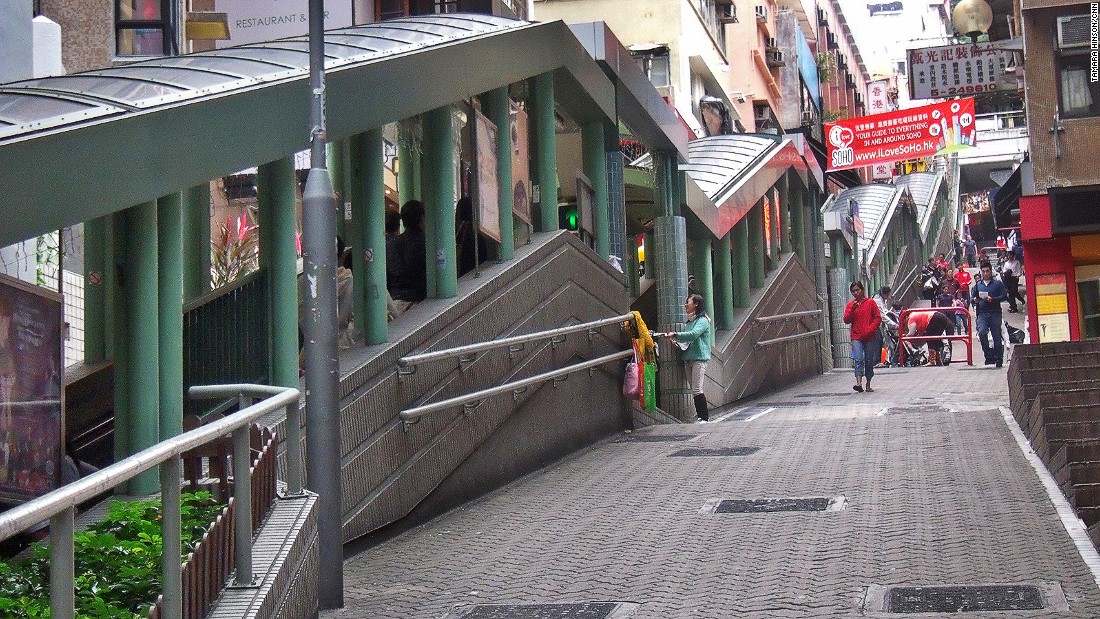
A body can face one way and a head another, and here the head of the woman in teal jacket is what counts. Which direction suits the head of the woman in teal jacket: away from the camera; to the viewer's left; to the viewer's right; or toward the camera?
to the viewer's left

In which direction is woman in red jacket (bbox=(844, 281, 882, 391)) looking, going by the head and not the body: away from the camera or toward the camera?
toward the camera

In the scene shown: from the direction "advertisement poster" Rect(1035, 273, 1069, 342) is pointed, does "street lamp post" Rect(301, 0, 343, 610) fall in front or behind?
in front

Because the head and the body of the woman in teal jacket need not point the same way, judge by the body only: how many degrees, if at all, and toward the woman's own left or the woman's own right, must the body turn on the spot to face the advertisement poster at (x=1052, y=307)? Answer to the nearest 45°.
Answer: approximately 135° to the woman's own right

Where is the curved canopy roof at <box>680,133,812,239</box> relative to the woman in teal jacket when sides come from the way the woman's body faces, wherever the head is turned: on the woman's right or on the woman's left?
on the woman's right

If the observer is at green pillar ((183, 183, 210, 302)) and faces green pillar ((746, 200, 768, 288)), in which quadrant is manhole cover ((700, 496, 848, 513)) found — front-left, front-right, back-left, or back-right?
front-right

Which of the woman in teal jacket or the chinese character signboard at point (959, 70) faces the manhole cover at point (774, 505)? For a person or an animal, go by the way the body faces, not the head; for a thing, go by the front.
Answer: the chinese character signboard

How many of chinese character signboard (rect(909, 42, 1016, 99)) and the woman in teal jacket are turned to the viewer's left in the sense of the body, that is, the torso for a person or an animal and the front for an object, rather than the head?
1

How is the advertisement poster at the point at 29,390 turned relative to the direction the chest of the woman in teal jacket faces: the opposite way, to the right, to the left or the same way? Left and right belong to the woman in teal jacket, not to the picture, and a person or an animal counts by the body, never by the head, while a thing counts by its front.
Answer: the opposite way

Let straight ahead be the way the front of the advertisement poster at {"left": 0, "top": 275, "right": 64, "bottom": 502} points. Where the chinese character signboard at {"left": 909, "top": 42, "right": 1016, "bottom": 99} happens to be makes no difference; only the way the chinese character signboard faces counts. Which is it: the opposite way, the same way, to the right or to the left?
to the right

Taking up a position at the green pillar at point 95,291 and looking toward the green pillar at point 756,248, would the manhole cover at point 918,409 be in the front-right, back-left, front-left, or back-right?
front-right

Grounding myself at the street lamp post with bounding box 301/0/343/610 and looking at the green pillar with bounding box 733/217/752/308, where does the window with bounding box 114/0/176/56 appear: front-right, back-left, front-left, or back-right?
front-left

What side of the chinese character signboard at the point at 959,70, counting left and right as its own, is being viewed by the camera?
front
